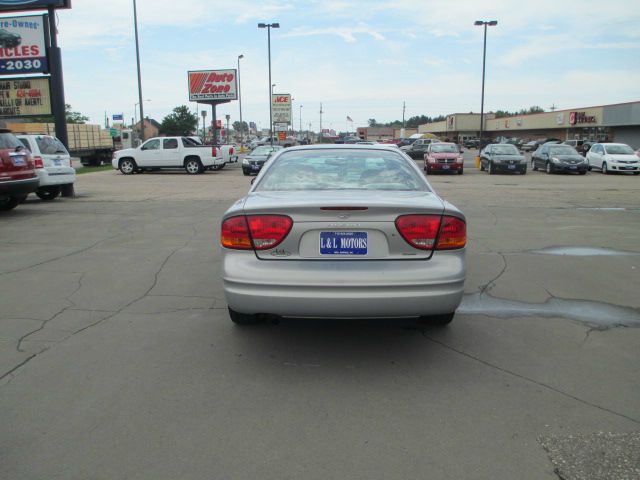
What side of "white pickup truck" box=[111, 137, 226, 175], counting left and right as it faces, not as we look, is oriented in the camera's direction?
left

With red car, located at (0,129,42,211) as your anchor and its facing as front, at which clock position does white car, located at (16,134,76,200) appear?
The white car is roughly at 2 o'clock from the red car.

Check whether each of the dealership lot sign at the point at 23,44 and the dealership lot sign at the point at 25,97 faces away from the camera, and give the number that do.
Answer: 0

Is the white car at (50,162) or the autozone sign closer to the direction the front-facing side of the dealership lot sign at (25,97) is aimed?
the white car

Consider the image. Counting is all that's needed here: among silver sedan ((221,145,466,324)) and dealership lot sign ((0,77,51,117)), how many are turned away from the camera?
1

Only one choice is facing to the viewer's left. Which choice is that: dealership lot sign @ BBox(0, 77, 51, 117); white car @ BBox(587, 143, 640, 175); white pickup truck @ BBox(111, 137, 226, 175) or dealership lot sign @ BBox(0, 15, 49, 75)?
the white pickup truck

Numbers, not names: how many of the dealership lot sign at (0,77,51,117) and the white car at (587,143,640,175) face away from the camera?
0

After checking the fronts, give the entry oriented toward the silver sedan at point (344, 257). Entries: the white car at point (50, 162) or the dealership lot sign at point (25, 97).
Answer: the dealership lot sign

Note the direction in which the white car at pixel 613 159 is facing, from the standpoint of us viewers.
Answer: facing the viewer and to the right of the viewer

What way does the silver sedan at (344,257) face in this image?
away from the camera

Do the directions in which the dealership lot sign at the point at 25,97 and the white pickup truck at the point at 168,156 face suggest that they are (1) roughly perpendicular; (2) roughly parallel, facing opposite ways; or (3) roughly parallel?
roughly perpendicular

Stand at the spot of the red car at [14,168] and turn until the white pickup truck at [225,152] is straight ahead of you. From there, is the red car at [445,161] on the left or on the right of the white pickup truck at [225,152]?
right
